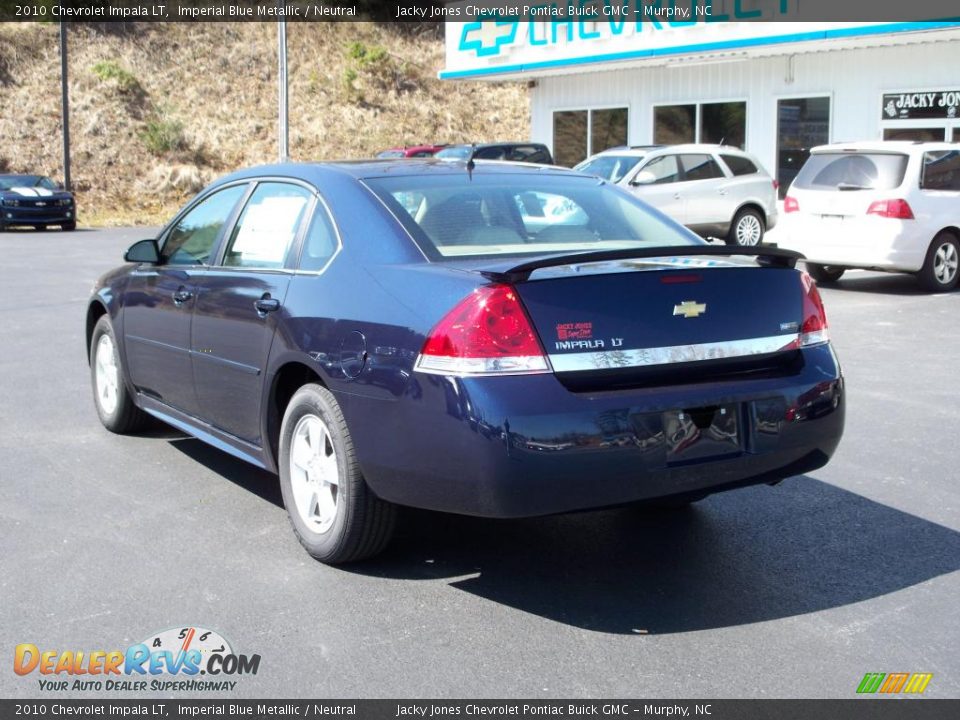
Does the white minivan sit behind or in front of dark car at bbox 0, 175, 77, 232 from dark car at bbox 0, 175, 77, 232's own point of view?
in front

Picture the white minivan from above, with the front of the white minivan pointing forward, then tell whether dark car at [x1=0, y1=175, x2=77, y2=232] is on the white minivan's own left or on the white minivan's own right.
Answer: on the white minivan's own left

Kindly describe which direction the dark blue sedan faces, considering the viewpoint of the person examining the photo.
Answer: facing away from the viewer and to the left of the viewer

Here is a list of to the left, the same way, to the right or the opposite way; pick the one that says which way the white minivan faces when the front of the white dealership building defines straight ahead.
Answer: the opposite way

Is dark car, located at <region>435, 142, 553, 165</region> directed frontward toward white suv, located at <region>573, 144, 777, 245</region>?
no

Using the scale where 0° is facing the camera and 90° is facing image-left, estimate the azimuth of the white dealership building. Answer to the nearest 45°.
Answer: approximately 45°

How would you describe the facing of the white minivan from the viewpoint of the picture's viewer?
facing away from the viewer and to the right of the viewer

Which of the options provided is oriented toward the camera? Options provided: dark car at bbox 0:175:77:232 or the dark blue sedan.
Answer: the dark car

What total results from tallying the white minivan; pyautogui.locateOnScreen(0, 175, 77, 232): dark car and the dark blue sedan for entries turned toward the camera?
1

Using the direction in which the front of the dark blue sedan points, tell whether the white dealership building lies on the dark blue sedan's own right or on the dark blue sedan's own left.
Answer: on the dark blue sedan's own right

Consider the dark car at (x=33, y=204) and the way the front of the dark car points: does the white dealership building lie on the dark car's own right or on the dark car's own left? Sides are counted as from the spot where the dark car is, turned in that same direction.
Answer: on the dark car's own left

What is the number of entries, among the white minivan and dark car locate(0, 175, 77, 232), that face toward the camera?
1

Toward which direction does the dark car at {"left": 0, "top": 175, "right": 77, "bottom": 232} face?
toward the camera

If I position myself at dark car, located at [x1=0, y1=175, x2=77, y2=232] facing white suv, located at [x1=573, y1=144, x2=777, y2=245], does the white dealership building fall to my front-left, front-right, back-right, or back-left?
front-left

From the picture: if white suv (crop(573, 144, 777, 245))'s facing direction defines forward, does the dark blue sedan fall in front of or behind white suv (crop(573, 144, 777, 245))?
in front
